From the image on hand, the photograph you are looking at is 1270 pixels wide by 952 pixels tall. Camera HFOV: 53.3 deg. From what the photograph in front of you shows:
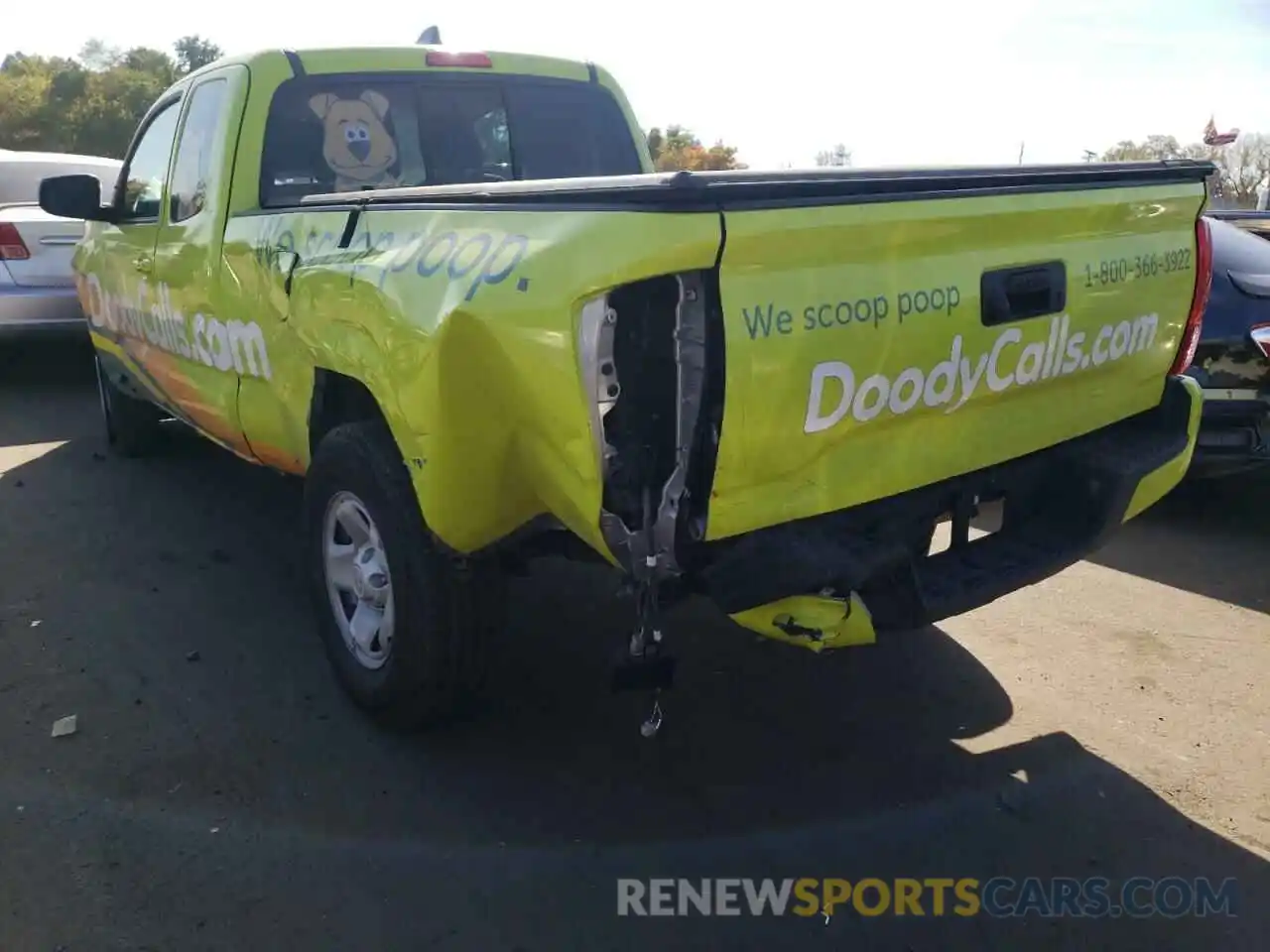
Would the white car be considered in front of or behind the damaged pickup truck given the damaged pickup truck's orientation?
in front

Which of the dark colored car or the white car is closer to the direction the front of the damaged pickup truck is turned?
the white car

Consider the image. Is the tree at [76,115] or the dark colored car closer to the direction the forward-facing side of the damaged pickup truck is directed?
the tree

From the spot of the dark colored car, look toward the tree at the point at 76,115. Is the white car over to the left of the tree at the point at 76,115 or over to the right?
left

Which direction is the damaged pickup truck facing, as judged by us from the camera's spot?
facing away from the viewer and to the left of the viewer

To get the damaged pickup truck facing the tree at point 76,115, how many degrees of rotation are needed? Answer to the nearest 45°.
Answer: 0° — it already faces it

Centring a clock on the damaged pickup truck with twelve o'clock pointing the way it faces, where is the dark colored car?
The dark colored car is roughly at 3 o'clock from the damaged pickup truck.
